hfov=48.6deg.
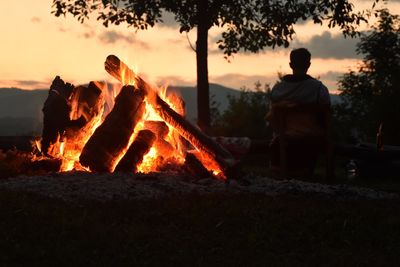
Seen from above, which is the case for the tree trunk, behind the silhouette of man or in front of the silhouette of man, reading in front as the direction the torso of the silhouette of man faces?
in front

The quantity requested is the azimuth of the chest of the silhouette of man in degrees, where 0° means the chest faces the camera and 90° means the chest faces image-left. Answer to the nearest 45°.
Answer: approximately 180°

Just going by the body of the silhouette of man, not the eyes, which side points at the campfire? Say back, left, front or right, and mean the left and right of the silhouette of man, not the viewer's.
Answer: left

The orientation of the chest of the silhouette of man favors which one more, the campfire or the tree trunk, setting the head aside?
the tree trunk
